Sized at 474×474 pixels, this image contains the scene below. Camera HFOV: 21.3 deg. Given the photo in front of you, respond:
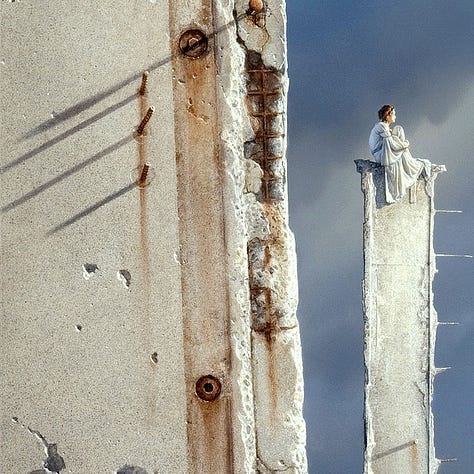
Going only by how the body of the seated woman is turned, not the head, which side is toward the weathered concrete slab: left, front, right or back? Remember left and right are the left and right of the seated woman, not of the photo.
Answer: right

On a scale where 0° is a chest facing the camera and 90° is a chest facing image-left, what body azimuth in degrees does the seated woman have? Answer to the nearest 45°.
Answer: approximately 270°

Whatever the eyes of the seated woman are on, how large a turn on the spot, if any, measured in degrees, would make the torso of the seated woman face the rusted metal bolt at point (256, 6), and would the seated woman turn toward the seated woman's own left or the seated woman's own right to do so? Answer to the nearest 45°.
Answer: approximately 90° to the seated woman's own right

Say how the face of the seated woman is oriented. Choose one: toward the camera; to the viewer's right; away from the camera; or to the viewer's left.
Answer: to the viewer's right

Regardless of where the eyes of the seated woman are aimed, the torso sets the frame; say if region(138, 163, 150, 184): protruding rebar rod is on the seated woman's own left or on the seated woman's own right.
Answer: on the seated woman's own right

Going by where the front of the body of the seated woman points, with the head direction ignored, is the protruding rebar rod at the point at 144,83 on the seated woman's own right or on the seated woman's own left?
on the seated woman's own right
